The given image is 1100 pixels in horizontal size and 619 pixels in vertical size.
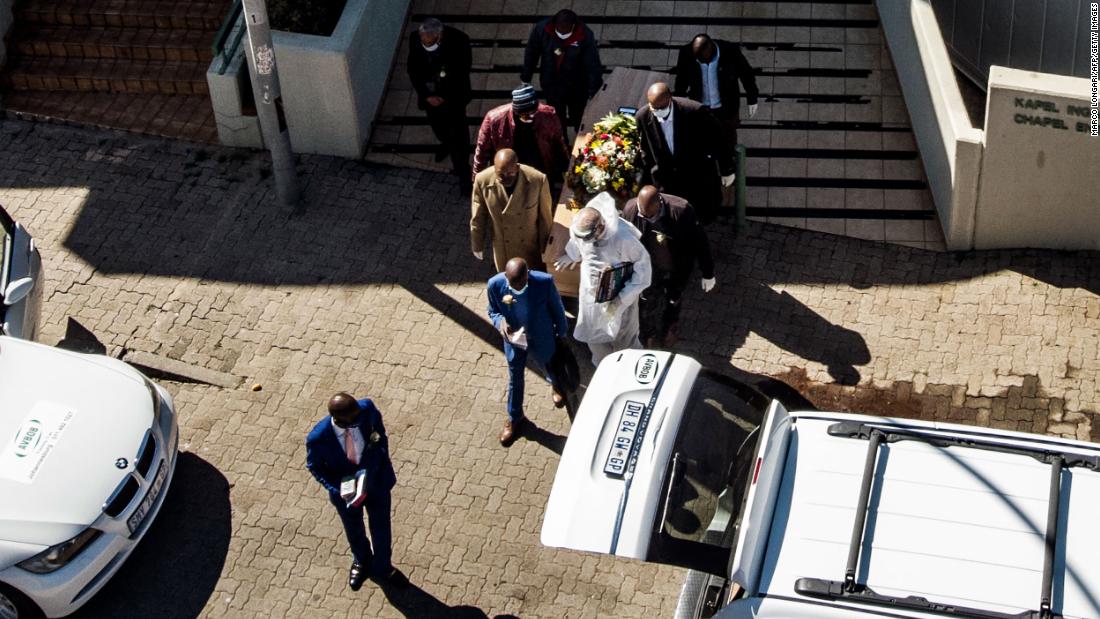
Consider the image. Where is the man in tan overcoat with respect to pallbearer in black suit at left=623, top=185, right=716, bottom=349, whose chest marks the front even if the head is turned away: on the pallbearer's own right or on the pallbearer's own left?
on the pallbearer's own right

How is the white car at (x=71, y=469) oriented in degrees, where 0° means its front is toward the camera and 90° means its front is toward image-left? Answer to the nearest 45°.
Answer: approximately 315°

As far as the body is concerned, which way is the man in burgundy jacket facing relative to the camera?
toward the camera

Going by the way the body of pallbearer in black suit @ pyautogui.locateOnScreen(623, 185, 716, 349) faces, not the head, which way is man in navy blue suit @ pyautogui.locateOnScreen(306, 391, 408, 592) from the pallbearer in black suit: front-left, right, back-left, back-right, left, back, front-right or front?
front

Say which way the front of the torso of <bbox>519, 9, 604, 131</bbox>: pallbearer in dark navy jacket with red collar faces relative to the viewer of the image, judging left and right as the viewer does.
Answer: facing the viewer

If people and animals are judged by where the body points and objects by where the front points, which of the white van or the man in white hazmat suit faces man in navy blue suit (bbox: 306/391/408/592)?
the man in white hazmat suit

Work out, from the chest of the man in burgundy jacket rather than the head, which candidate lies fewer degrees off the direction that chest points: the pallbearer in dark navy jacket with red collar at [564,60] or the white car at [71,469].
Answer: the white car

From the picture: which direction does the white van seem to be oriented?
to the viewer's right

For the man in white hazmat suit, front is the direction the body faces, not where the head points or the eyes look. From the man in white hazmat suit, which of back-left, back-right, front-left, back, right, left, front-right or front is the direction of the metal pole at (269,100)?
right

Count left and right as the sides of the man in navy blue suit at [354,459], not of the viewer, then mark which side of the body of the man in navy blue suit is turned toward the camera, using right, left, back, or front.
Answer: front
